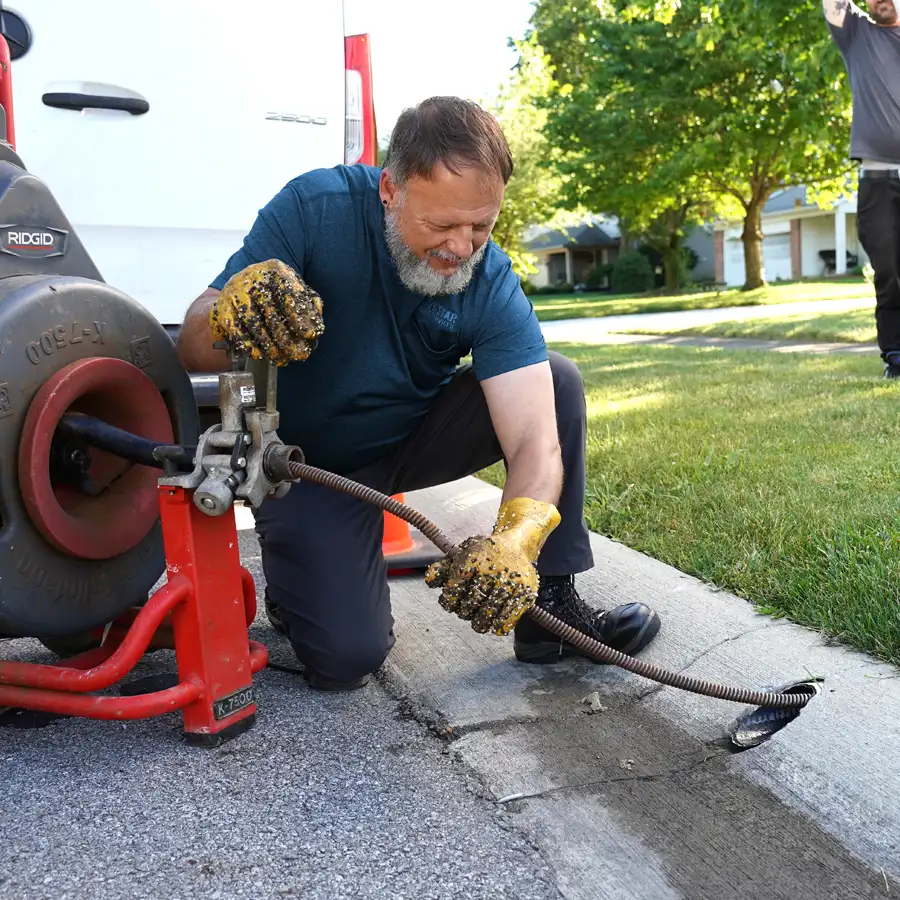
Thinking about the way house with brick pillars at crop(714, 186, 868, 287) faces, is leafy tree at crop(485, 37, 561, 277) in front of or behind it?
in front

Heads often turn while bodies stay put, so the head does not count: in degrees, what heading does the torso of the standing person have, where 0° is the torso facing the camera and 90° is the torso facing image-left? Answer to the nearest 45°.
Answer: approximately 0°

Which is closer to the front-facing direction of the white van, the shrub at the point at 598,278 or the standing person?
the shrub

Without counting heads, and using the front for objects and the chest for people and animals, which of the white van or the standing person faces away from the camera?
the white van

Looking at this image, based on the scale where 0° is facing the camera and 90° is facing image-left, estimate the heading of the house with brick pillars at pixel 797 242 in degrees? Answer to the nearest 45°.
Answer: approximately 45°

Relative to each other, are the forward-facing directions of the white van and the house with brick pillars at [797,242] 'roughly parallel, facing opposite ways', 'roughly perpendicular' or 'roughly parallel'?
roughly perpendicular

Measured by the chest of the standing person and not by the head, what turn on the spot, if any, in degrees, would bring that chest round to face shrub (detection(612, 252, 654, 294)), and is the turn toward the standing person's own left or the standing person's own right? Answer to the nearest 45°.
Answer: approximately 180°

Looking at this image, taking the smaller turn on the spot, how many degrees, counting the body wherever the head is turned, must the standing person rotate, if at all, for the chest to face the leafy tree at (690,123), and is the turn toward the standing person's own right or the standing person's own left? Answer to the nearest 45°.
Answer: approximately 180°

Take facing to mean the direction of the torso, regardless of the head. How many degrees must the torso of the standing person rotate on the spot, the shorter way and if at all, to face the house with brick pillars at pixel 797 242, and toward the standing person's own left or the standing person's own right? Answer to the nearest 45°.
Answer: approximately 180°

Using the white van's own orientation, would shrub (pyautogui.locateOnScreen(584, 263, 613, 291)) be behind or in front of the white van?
in front

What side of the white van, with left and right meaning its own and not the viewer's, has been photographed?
back

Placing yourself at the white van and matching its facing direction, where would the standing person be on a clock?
The standing person is roughly at 2 o'clock from the white van.
